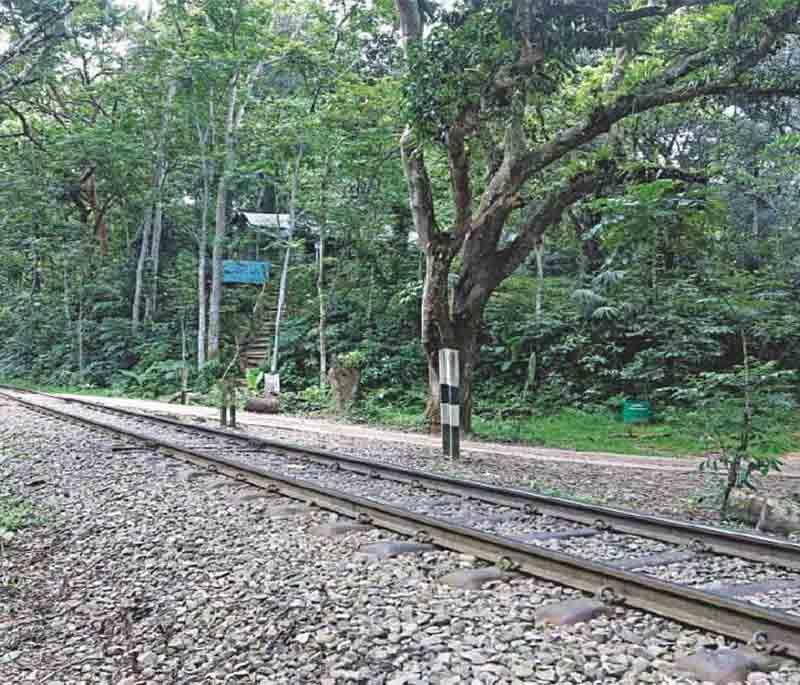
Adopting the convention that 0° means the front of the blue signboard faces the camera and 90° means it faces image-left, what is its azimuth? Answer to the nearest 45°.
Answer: approximately 0°

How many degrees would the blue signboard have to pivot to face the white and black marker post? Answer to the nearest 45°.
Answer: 0° — it already faces it
